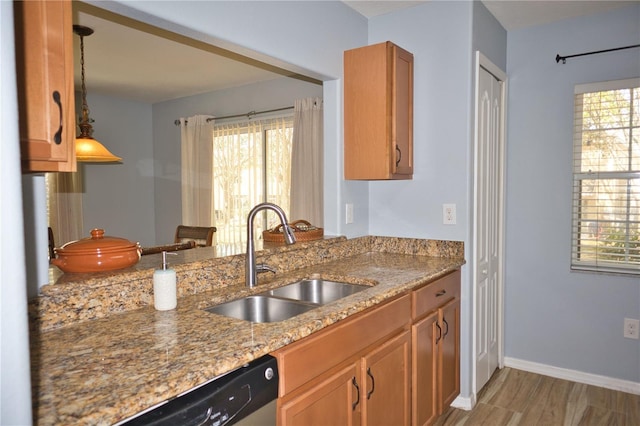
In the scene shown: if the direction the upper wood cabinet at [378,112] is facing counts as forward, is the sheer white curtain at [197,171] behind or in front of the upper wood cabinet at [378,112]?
behind

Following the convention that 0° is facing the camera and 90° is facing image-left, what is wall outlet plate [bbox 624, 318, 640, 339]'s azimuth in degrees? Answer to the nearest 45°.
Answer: approximately 0°

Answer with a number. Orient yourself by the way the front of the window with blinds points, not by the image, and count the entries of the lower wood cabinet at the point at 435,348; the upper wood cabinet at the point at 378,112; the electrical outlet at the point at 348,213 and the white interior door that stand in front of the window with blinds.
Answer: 4

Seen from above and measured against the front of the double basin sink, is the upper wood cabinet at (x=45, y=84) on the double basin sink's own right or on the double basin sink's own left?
on the double basin sink's own right

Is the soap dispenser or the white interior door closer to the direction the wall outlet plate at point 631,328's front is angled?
the soap dispenser

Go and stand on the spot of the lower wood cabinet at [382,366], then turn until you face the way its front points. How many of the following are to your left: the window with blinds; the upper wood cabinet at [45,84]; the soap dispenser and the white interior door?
2

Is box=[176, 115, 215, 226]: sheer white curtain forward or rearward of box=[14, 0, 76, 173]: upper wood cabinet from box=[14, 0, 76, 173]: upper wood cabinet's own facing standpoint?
rearward

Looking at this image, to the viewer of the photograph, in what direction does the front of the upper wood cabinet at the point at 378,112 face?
facing the viewer and to the right of the viewer
